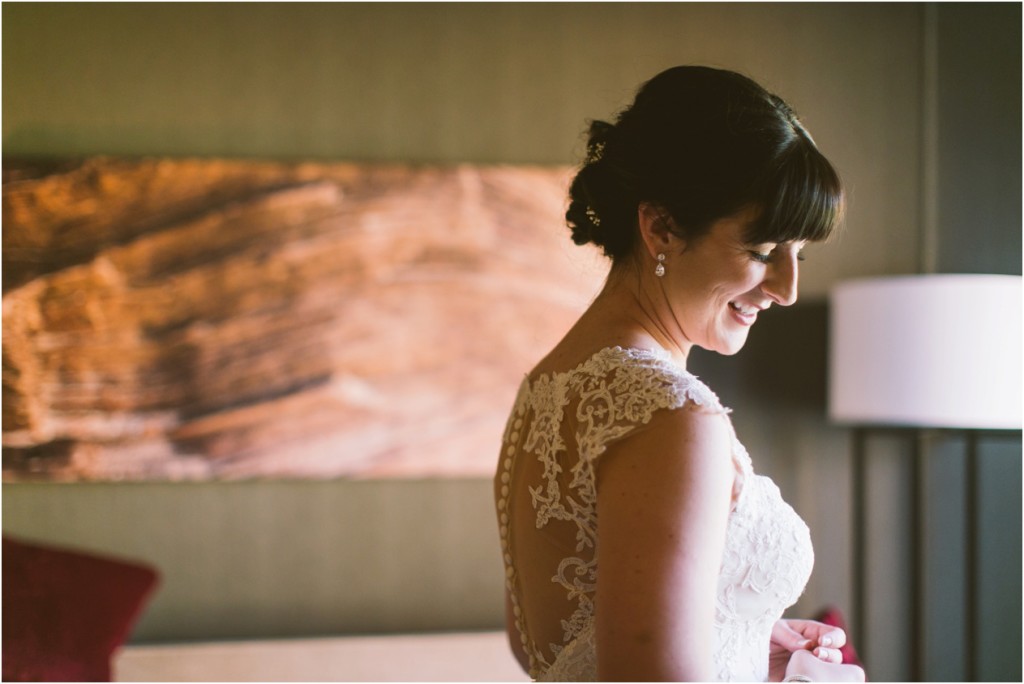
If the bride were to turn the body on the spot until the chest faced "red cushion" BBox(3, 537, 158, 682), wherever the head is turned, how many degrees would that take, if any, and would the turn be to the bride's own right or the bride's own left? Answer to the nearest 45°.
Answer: approximately 135° to the bride's own left

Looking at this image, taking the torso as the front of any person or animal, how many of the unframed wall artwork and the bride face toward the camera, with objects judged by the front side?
1

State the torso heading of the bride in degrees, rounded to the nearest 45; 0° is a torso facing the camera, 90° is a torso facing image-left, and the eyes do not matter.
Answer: approximately 270°

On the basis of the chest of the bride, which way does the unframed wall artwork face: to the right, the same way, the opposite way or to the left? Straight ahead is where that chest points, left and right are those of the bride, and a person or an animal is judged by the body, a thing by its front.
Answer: to the right

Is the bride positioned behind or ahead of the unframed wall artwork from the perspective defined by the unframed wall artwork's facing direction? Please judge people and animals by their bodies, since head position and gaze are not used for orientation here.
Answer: ahead

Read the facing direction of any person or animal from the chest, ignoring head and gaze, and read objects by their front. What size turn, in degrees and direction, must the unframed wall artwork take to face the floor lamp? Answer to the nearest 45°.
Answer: approximately 45° to its left

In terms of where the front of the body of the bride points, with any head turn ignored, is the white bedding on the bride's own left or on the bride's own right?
on the bride's own left

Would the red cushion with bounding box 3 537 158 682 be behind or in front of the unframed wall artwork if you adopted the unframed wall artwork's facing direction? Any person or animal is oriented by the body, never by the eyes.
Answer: in front

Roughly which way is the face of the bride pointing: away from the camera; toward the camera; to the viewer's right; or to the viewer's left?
to the viewer's right

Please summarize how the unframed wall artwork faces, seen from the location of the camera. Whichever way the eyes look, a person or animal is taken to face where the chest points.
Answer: facing the viewer

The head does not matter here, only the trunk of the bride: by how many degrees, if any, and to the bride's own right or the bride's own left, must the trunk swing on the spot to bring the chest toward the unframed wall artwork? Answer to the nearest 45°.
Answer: approximately 135° to the bride's own left
